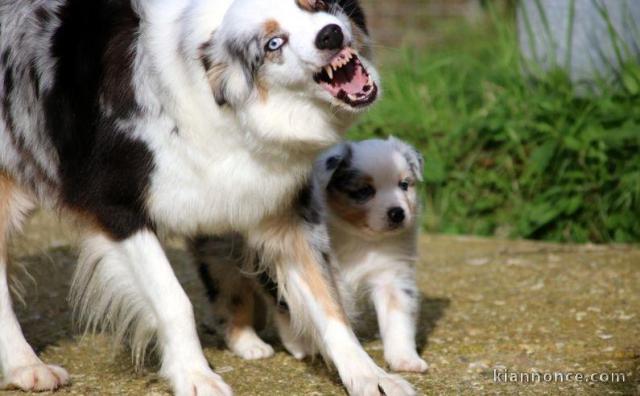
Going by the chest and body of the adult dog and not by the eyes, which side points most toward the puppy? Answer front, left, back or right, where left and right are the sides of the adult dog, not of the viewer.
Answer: left

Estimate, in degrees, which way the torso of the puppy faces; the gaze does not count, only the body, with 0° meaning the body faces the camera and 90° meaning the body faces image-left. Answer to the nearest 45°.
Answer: approximately 315°

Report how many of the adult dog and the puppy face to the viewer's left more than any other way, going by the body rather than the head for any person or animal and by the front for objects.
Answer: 0

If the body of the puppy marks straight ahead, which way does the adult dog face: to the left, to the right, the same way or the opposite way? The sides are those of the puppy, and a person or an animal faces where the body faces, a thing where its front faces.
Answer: the same way

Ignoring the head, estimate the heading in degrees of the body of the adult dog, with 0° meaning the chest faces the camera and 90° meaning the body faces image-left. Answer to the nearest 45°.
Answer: approximately 315°

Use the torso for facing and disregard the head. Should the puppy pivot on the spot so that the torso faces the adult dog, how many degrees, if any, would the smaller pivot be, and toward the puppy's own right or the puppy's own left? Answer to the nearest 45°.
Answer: approximately 90° to the puppy's own right
